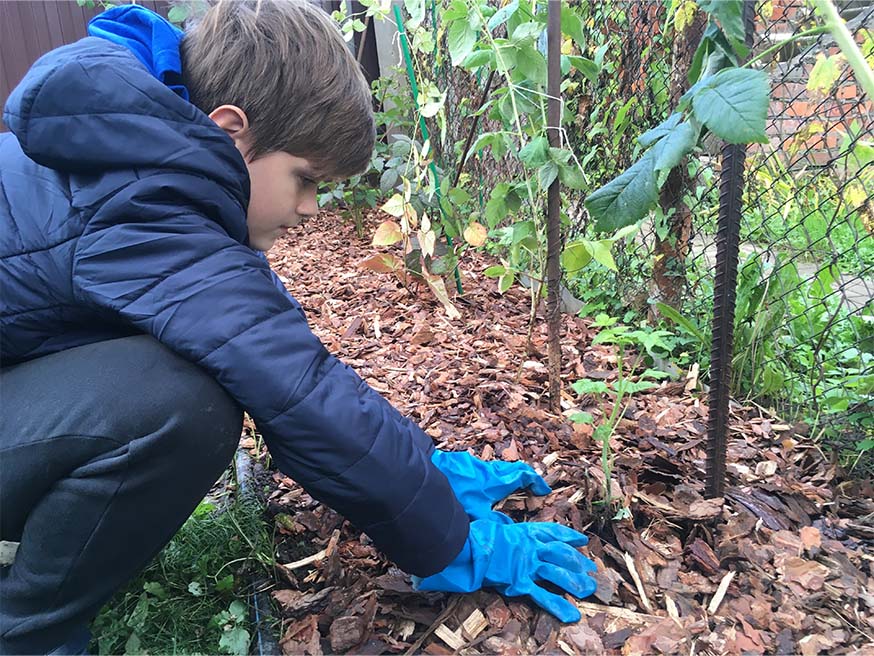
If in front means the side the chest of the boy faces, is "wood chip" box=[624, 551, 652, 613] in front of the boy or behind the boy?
in front

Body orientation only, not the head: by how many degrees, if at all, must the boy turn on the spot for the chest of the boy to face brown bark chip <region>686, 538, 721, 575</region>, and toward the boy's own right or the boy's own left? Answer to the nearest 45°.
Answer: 0° — they already face it

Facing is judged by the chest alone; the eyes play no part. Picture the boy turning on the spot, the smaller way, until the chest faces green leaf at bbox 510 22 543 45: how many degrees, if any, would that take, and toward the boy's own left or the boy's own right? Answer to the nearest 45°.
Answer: approximately 45° to the boy's own left

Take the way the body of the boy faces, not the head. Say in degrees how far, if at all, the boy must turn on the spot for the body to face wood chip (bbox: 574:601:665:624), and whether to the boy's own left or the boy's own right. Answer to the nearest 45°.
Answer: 0° — they already face it

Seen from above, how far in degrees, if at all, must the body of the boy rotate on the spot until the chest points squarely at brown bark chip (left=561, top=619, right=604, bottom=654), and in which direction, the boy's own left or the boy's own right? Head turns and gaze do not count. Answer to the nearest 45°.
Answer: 0° — they already face it

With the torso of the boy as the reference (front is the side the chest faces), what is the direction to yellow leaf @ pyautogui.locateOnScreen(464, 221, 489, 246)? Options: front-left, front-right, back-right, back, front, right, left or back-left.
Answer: front-left

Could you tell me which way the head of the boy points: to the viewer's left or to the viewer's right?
to the viewer's right

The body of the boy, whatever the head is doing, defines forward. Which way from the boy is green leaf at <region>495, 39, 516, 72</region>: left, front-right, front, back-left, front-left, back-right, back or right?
front-left

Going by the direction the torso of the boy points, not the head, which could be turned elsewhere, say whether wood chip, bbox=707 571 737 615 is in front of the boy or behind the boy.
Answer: in front

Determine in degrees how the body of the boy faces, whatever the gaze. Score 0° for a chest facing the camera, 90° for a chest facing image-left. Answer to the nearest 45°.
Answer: approximately 270°

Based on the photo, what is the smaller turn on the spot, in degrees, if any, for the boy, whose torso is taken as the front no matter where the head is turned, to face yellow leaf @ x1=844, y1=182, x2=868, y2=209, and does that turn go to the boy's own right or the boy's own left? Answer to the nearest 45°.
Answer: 0° — they already face it

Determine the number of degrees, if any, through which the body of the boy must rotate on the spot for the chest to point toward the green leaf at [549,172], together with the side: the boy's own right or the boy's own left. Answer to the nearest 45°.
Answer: approximately 45° to the boy's own left

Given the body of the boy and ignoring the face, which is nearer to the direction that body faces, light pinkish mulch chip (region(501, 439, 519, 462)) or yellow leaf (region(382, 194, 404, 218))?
the light pinkish mulch chip

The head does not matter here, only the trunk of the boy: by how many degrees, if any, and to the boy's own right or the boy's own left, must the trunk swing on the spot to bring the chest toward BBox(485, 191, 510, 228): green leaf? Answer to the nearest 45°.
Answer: approximately 45° to the boy's own left
